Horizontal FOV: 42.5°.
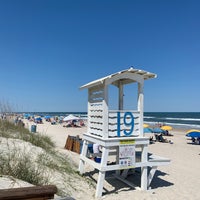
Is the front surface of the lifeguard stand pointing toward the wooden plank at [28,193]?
no

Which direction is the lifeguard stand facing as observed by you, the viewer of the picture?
facing away from the viewer and to the right of the viewer
